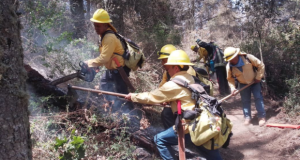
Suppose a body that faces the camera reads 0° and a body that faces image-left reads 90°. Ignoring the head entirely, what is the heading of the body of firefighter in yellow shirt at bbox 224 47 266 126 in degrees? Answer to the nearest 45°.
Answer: approximately 45°

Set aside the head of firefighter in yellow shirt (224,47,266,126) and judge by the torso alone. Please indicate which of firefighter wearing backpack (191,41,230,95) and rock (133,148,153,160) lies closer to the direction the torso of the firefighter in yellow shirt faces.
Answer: the rock

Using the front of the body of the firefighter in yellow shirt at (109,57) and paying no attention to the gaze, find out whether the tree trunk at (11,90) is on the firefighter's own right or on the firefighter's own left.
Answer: on the firefighter's own left

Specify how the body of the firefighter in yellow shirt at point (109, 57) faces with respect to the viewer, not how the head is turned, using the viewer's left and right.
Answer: facing to the left of the viewer

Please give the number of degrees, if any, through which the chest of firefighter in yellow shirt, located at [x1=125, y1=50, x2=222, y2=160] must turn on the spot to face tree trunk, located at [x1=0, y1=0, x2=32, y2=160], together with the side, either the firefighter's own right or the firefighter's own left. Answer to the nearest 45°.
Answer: approximately 45° to the firefighter's own left

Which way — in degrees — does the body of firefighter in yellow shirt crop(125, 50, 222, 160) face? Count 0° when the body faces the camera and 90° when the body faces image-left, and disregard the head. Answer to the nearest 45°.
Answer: approximately 90°

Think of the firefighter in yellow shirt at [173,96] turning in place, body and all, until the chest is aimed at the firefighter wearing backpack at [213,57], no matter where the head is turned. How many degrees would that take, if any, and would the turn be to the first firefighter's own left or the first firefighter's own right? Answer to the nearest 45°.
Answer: approximately 90° to the first firefighter's own right

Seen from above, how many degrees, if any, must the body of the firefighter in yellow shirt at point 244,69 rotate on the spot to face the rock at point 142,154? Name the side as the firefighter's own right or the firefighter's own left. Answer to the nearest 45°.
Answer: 0° — they already face it
